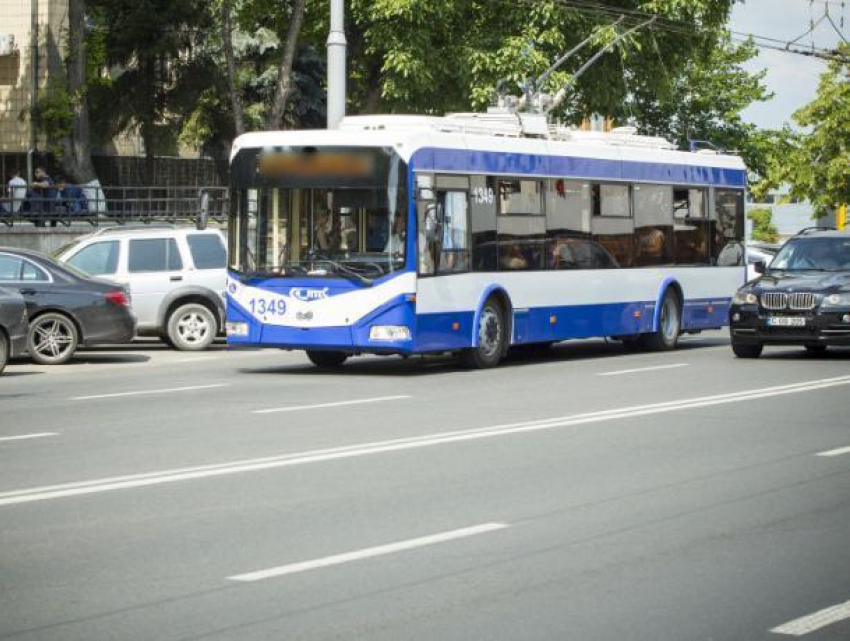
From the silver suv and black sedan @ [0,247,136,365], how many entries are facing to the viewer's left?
2

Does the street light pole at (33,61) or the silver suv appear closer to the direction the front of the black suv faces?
the silver suv

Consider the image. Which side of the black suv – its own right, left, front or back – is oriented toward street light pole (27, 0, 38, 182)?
right

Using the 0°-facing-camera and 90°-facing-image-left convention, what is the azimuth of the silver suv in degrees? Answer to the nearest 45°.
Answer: approximately 90°

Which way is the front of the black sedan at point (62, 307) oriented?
to the viewer's left

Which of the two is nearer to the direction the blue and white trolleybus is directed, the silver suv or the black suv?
the silver suv
